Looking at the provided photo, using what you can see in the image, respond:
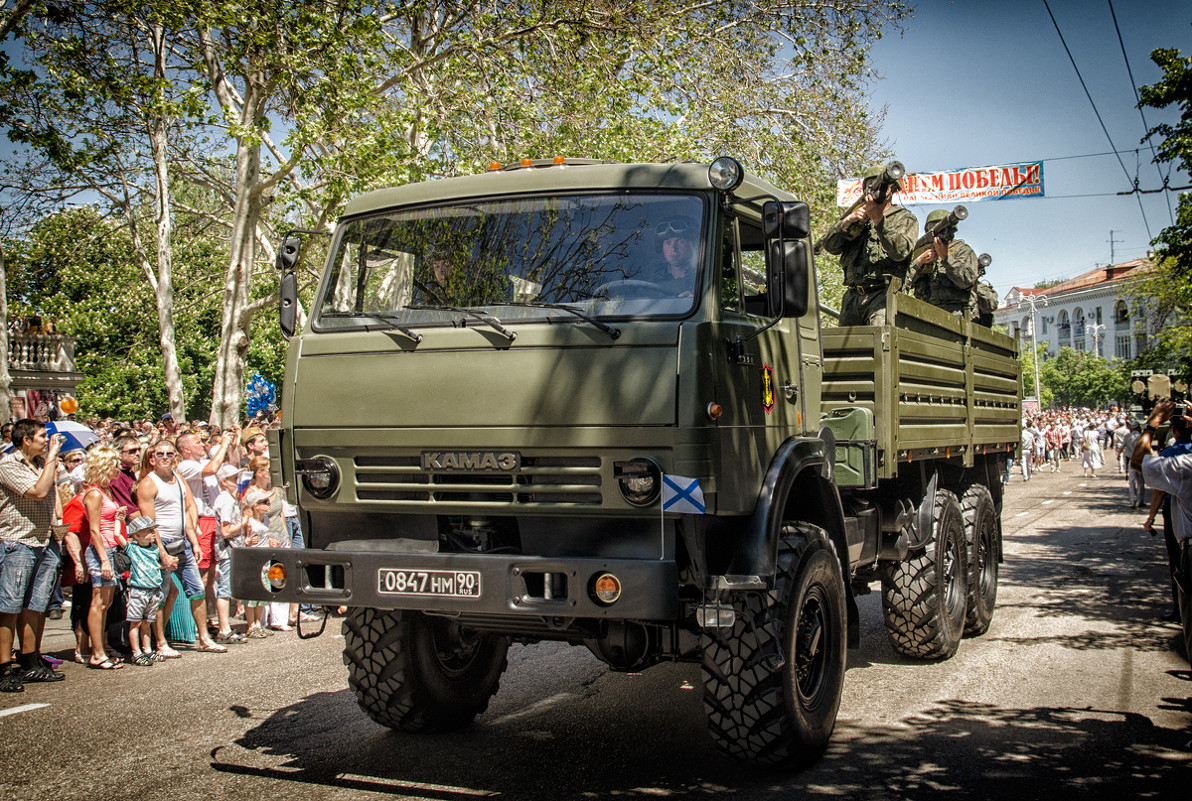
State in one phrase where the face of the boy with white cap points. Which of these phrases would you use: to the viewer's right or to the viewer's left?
to the viewer's right

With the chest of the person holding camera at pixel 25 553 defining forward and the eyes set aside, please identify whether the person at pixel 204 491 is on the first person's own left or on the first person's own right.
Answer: on the first person's own left

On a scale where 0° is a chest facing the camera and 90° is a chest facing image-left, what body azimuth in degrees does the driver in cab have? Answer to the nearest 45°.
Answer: approximately 45°

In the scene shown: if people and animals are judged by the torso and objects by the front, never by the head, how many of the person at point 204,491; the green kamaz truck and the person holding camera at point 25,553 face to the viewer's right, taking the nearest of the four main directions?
2

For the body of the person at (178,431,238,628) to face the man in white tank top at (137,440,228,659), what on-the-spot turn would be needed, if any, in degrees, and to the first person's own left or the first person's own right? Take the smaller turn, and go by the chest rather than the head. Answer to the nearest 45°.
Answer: approximately 90° to the first person's own right

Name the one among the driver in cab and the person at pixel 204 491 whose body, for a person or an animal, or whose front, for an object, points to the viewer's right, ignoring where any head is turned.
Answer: the person

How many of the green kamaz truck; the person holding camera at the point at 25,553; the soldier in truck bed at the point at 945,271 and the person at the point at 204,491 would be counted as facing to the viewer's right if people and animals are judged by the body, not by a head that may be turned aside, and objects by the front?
2

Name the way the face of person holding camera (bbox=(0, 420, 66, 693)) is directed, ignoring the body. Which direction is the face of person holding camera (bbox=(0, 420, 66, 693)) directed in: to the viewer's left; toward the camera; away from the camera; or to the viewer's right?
to the viewer's right

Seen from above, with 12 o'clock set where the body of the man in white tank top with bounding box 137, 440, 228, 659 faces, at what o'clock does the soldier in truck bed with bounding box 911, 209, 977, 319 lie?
The soldier in truck bed is roughly at 11 o'clock from the man in white tank top.
